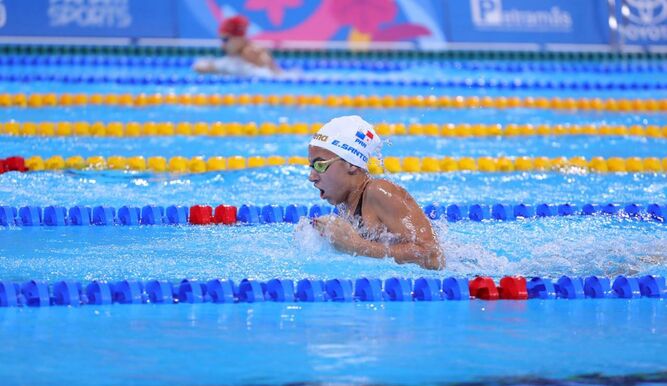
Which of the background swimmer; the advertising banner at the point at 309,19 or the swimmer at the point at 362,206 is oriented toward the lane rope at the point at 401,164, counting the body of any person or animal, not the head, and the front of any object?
the advertising banner

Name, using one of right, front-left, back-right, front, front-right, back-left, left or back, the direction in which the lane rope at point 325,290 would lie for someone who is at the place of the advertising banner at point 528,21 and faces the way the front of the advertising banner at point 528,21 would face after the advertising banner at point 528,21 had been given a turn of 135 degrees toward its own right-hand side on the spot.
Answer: back-left

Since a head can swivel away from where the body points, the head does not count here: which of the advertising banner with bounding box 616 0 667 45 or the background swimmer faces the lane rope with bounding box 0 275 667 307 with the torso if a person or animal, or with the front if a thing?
the advertising banner

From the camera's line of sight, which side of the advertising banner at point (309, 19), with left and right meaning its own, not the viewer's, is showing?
front

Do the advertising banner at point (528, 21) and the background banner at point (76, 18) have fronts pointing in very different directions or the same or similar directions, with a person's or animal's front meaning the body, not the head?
same or similar directions

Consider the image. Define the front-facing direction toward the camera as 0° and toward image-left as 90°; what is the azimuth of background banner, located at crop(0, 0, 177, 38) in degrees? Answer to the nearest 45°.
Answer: approximately 0°

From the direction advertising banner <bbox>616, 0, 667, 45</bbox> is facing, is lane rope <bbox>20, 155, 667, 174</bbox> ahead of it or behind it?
ahead

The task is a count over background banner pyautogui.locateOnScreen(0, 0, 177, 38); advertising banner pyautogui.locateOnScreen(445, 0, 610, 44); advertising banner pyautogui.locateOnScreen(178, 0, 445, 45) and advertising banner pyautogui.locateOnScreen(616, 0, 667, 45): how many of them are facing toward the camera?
4

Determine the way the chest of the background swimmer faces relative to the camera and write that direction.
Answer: to the viewer's left

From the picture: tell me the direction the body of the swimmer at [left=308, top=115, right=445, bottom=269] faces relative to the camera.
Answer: to the viewer's left

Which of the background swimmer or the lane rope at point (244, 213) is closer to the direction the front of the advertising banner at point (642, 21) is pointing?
the lane rope

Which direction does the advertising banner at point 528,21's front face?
toward the camera

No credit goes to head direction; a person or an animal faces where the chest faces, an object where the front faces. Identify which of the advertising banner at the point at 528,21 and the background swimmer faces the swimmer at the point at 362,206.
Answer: the advertising banner

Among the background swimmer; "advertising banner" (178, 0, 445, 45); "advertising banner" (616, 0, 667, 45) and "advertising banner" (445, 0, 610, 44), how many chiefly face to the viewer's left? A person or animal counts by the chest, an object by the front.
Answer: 1

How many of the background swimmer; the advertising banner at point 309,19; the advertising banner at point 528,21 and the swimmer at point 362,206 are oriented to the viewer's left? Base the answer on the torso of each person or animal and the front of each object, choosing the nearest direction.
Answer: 2

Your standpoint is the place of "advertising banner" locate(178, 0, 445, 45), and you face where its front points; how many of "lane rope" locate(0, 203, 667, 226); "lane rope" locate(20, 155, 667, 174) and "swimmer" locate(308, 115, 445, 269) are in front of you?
3

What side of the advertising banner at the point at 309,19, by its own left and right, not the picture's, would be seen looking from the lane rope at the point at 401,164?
front

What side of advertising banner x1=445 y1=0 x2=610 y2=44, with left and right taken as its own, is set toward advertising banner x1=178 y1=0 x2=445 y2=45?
right
